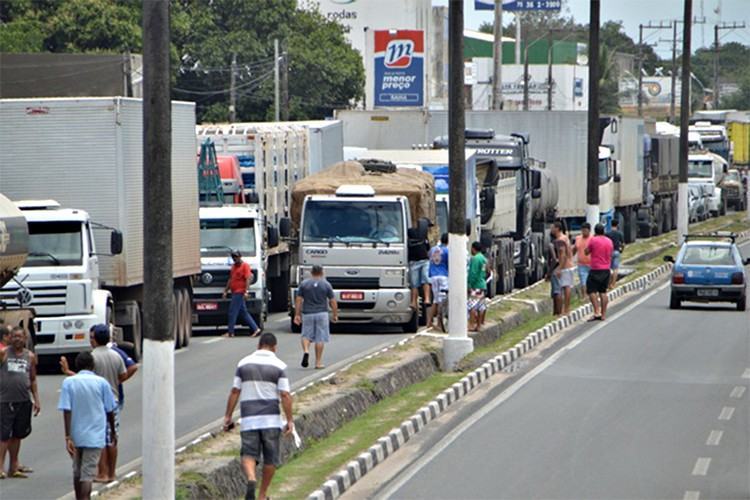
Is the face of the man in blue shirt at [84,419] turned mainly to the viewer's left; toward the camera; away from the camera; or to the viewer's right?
away from the camera

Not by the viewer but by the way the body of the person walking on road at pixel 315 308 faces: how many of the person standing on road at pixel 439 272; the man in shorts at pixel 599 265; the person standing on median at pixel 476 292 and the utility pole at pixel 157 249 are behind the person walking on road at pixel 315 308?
1

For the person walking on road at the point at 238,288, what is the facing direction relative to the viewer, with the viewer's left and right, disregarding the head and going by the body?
facing the viewer and to the left of the viewer

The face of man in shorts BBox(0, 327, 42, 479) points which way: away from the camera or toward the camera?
toward the camera

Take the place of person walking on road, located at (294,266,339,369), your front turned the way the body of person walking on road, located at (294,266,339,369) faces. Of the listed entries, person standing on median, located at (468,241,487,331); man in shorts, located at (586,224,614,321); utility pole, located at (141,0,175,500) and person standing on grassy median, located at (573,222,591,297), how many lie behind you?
1

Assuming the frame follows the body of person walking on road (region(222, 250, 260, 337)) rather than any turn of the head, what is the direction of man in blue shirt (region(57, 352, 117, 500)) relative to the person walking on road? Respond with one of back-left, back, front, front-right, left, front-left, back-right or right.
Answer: front-left

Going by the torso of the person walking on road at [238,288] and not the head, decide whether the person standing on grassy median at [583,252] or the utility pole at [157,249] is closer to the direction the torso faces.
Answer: the utility pole

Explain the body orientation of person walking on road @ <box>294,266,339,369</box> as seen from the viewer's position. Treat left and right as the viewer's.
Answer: facing away from the viewer

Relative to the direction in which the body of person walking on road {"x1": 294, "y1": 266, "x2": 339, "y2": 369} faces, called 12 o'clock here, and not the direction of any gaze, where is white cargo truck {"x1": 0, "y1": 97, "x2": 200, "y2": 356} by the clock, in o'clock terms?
The white cargo truck is roughly at 10 o'clock from the person walking on road.

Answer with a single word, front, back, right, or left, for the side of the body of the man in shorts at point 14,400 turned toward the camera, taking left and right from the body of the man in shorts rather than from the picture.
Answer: front

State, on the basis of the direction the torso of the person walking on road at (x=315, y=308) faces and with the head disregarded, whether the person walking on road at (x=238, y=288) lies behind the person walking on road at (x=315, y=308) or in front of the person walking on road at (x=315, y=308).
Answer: in front

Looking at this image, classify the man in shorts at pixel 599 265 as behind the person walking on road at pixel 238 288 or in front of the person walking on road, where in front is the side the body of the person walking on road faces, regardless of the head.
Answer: behind

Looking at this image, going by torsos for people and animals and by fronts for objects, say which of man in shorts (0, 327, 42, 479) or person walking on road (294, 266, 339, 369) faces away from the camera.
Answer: the person walking on road
